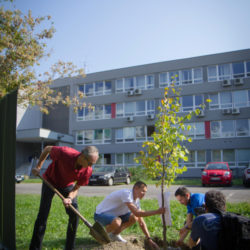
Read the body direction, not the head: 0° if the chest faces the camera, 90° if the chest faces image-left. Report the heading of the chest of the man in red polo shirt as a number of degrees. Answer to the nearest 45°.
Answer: approximately 315°

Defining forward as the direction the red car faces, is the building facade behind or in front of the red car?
behind

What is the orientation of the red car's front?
toward the camera

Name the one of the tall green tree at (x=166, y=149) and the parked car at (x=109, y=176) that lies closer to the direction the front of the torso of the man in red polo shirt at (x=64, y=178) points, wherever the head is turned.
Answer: the tall green tree

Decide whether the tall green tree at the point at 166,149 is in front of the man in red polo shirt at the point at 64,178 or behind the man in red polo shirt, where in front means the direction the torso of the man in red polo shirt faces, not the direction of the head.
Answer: in front

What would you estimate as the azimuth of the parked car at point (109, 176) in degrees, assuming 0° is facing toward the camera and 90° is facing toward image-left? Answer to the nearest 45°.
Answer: approximately 45°

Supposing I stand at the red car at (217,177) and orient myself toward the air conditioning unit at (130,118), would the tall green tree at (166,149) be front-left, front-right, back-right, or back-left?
back-left

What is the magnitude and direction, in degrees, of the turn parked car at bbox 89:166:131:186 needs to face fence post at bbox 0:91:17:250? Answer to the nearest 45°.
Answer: approximately 45° to its left

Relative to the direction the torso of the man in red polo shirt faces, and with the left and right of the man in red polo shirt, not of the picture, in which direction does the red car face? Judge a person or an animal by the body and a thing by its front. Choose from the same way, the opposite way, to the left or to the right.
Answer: to the right

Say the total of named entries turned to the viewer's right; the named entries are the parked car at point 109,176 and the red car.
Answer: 0

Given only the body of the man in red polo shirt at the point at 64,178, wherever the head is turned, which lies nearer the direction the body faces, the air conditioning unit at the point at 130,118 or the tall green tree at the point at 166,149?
the tall green tree

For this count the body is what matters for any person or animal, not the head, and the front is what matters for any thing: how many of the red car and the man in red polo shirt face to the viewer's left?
0

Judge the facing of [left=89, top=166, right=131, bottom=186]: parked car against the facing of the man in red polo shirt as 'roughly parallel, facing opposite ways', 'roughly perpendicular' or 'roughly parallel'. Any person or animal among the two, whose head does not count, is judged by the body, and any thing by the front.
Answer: roughly perpendicular
